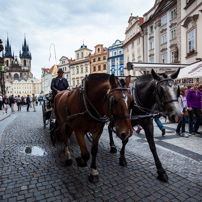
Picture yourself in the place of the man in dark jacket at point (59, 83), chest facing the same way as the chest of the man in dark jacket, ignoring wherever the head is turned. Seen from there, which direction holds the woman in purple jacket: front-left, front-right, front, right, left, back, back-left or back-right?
front-left

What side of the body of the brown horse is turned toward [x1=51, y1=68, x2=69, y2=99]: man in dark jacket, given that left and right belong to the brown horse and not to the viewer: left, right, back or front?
back

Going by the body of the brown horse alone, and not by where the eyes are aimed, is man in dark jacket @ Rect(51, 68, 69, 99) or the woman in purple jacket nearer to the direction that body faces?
the woman in purple jacket

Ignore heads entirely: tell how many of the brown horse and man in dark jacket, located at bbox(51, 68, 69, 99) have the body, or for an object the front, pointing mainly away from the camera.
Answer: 0

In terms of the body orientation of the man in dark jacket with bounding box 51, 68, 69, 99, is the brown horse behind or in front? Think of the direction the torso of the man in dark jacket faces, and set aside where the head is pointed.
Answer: in front

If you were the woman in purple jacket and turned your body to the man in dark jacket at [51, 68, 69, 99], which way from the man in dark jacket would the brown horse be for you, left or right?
left

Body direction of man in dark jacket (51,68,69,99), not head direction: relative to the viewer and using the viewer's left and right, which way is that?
facing the viewer and to the right of the viewer

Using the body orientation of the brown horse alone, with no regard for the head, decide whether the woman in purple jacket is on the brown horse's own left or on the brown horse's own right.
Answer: on the brown horse's own left
